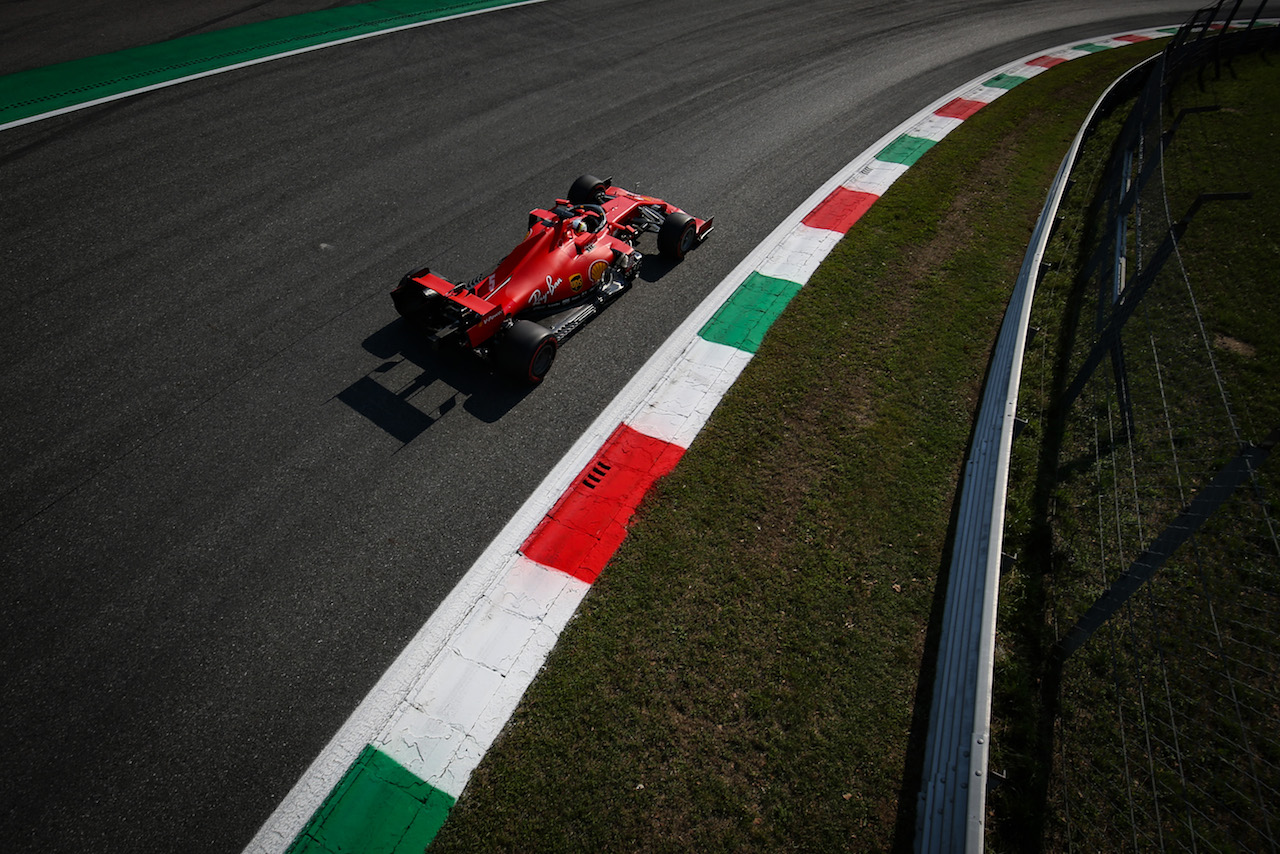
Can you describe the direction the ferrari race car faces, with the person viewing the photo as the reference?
facing away from the viewer and to the right of the viewer

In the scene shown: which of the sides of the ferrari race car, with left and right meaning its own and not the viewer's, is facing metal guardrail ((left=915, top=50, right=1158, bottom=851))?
right

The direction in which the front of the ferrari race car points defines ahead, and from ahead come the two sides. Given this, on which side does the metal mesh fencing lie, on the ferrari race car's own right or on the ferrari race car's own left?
on the ferrari race car's own right
